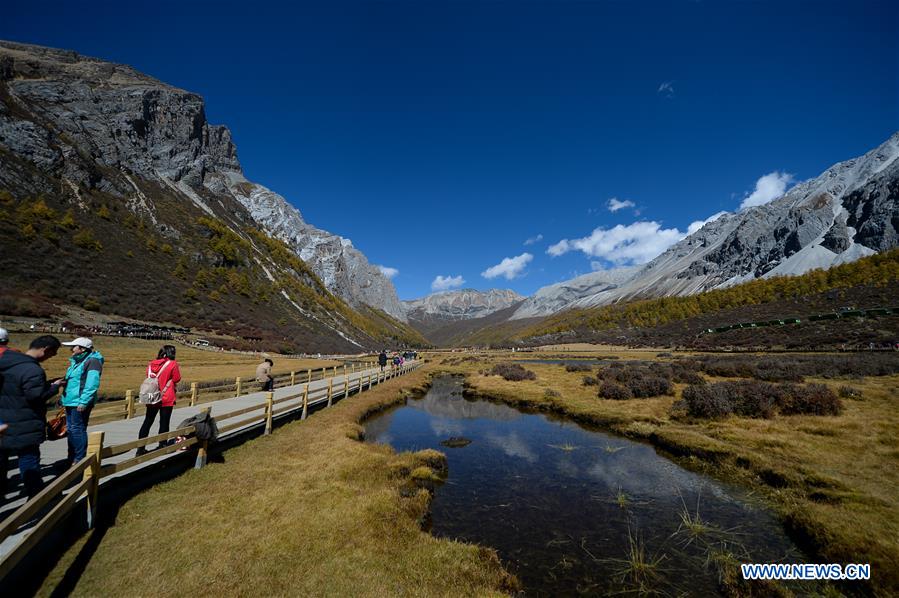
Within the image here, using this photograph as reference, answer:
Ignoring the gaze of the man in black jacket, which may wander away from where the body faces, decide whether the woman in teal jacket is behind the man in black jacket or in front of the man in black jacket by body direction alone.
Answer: in front

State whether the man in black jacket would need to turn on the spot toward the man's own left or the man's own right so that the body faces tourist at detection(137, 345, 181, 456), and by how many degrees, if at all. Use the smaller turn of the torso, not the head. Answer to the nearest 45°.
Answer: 0° — they already face them

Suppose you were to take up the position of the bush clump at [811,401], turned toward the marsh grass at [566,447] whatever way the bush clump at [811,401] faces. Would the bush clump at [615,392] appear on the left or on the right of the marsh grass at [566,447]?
right

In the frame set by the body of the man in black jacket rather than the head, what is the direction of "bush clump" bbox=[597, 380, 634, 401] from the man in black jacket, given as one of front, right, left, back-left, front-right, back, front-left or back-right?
front-right

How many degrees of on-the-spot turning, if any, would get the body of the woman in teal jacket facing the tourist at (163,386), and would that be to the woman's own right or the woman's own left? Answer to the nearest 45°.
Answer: approximately 135° to the woman's own right

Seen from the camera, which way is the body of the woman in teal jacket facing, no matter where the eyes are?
to the viewer's left

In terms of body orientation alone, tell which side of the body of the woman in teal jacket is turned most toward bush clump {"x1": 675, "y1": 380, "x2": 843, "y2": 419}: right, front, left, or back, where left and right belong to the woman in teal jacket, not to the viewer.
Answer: back

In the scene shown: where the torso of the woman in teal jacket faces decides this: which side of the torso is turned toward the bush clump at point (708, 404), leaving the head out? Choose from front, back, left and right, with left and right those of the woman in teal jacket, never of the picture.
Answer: back

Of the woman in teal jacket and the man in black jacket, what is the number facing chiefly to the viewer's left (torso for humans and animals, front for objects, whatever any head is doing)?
1

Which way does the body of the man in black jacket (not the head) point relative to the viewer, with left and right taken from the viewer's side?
facing away from the viewer and to the right of the viewer

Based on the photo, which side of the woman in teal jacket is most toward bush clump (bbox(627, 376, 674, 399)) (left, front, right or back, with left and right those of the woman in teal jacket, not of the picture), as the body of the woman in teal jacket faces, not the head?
back
